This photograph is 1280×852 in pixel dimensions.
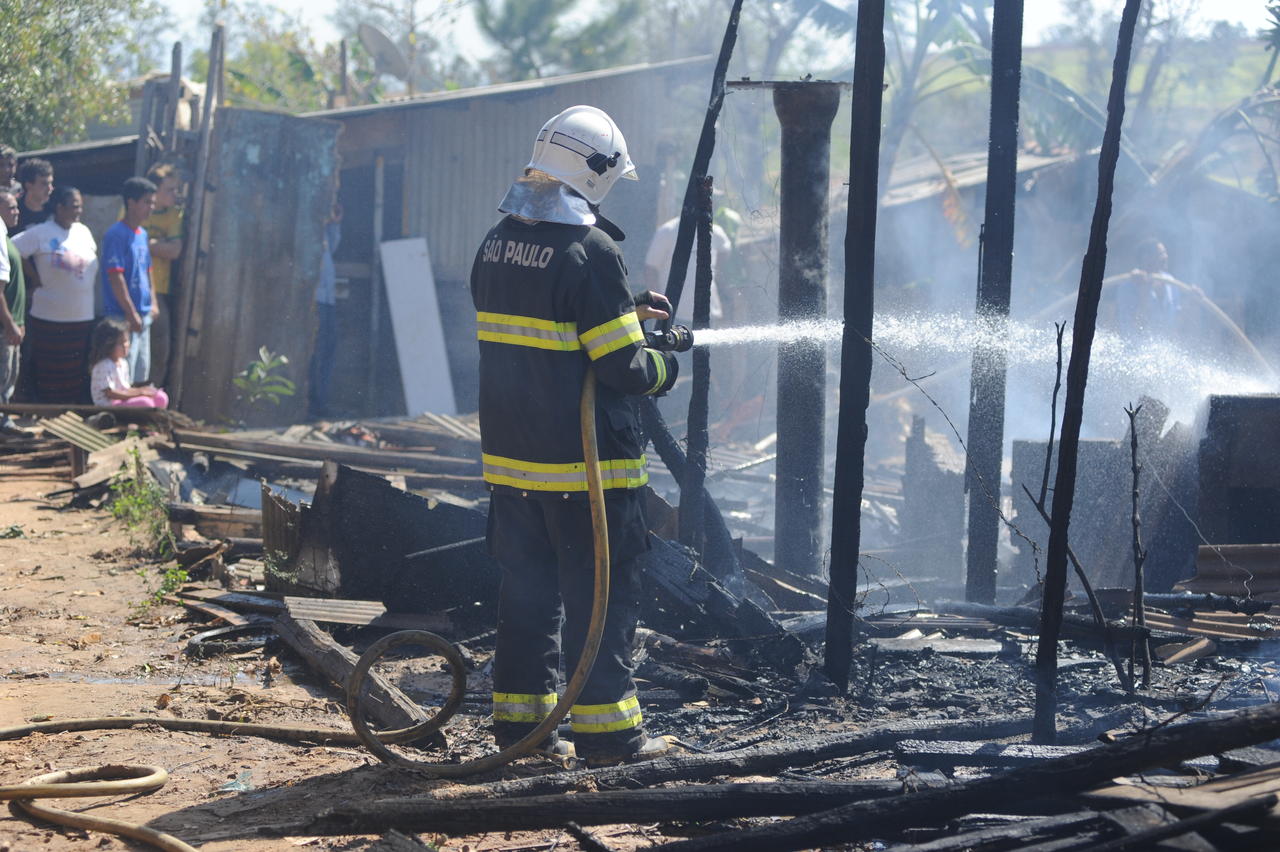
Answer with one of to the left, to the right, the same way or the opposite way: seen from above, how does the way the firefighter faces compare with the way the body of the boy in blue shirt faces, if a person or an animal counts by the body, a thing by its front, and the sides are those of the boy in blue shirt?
to the left

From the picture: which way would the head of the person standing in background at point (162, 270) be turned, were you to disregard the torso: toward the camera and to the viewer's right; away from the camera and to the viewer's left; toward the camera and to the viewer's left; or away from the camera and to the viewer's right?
toward the camera and to the viewer's right

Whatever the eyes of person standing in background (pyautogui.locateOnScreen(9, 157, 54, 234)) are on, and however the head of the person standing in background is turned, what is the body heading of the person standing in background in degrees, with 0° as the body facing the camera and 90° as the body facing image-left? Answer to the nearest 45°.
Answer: approximately 315°

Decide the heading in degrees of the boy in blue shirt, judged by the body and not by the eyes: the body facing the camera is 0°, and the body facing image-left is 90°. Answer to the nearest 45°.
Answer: approximately 315°

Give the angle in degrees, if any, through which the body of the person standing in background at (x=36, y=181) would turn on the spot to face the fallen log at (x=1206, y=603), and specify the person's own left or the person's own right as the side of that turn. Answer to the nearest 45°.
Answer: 0° — they already face it

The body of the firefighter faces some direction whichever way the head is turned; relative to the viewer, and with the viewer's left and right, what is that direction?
facing away from the viewer and to the right of the viewer

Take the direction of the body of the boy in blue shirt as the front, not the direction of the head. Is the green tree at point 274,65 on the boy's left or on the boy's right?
on the boy's left

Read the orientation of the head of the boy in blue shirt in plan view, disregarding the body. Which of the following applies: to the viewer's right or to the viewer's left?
to the viewer's right
